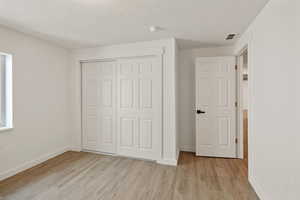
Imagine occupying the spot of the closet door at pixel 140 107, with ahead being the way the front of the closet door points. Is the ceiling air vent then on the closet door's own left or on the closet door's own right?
on the closet door's own left

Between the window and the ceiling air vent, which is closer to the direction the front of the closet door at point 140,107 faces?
the window

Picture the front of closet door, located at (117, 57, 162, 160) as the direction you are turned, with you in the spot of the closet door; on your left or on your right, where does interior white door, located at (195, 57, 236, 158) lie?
on your left

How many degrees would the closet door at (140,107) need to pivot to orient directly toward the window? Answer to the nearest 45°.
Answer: approximately 45° to its right

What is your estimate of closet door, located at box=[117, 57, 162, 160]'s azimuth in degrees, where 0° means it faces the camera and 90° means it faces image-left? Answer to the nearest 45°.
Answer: approximately 45°
